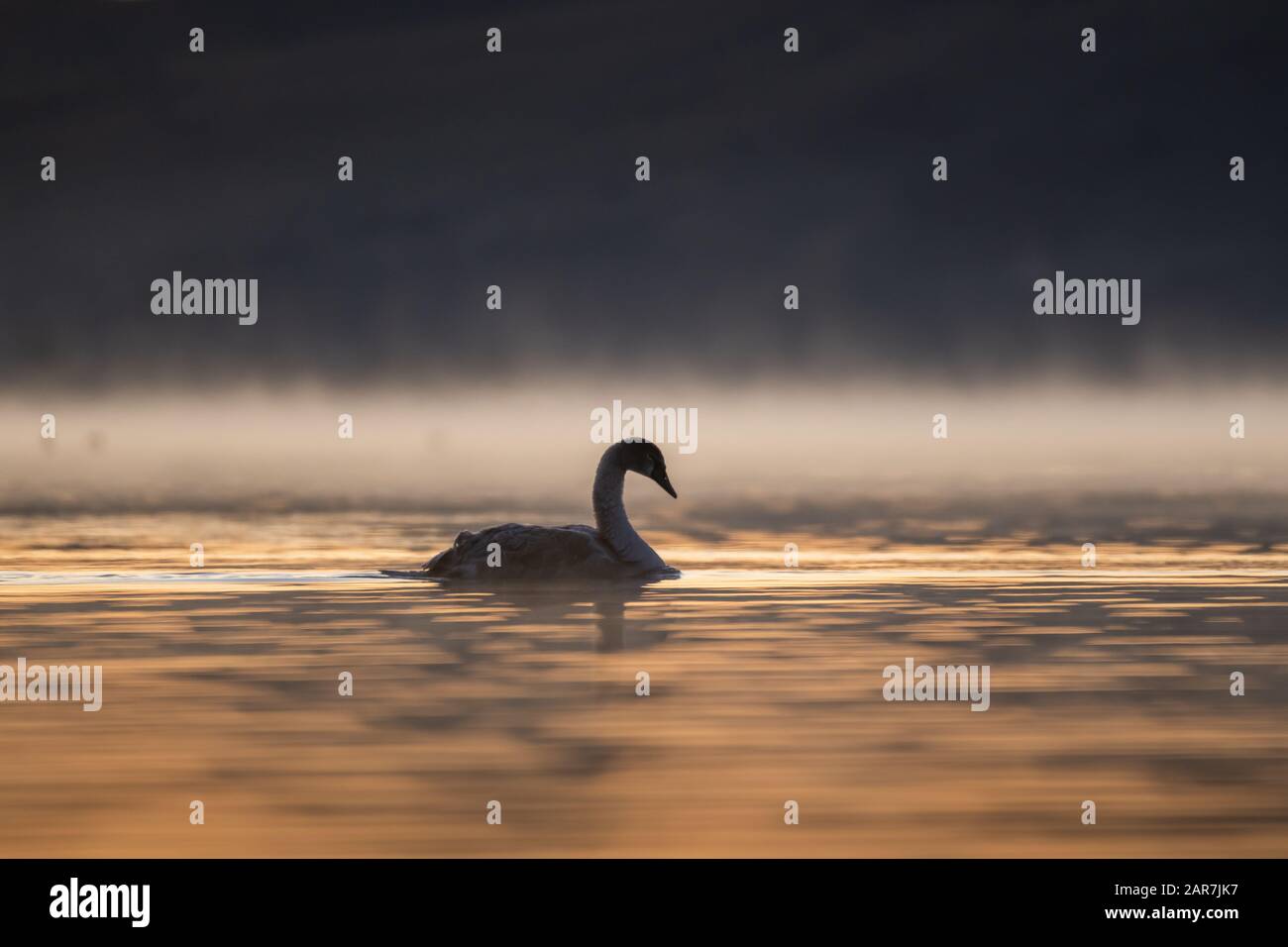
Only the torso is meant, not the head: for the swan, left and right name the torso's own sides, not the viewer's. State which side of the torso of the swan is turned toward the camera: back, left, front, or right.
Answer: right
